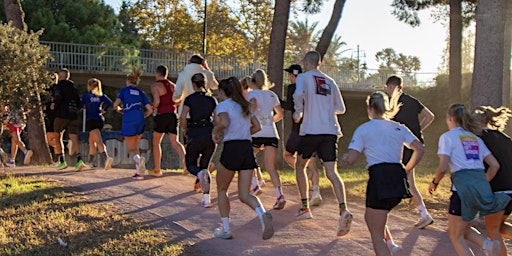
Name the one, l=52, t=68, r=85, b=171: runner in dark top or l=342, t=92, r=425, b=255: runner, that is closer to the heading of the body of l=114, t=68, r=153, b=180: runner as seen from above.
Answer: the runner in dark top

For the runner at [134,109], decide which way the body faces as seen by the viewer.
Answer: away from the camera

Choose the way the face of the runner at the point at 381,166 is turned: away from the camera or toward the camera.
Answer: away from the camera

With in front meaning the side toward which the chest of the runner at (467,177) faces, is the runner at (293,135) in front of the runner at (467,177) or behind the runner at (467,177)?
in front

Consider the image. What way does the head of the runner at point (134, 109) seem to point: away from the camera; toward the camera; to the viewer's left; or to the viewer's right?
away from the camera

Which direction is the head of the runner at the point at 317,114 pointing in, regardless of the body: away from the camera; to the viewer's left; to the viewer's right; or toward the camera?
away from the camera
